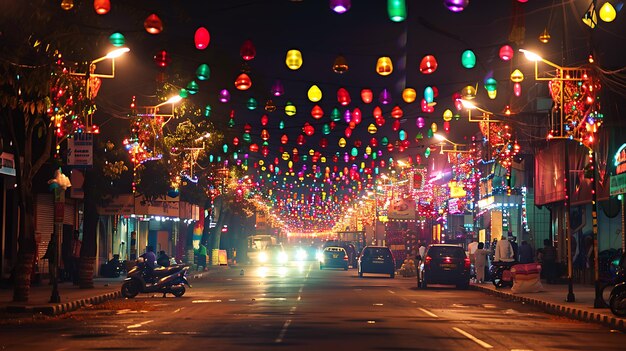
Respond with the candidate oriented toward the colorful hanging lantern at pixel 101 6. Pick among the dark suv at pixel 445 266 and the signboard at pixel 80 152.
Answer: the signboard

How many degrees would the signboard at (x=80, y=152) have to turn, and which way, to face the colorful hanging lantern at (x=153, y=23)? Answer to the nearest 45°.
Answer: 0° — it already faces it

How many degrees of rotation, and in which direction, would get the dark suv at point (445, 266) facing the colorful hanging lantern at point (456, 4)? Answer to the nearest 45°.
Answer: approximately 180°

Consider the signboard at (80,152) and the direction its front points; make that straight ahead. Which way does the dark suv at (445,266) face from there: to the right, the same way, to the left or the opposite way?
the opposite way

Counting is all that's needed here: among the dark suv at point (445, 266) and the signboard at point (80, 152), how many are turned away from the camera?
1

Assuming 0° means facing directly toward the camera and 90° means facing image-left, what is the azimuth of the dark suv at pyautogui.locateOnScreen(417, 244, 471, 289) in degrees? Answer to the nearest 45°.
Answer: approximately 180°
